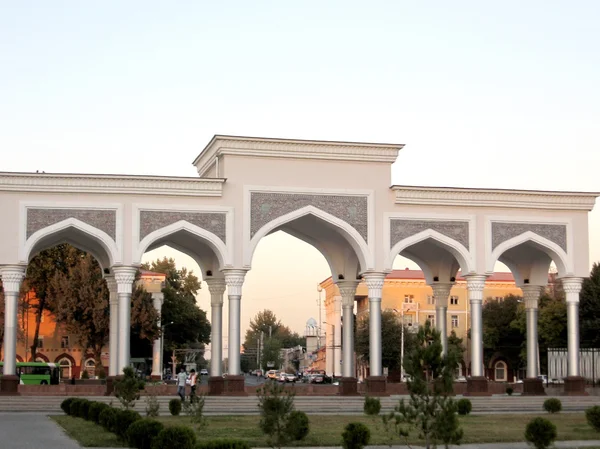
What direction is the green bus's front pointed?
to the viewer's right

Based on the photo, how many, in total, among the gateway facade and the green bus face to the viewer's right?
1

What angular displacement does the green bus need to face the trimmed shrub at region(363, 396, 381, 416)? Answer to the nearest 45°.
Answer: approximately 90° to its right

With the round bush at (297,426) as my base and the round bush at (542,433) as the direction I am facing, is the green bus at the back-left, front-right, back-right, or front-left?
back-left

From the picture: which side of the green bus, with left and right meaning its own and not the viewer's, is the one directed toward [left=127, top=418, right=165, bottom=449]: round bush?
right

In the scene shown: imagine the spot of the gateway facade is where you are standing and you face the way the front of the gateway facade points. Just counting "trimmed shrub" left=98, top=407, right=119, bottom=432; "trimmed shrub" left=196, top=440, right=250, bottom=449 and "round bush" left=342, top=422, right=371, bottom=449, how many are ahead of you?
3

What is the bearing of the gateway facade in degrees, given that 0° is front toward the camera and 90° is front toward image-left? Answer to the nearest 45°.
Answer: approximately 0°

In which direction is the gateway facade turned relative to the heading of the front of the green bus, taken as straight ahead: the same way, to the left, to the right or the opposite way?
to the right
